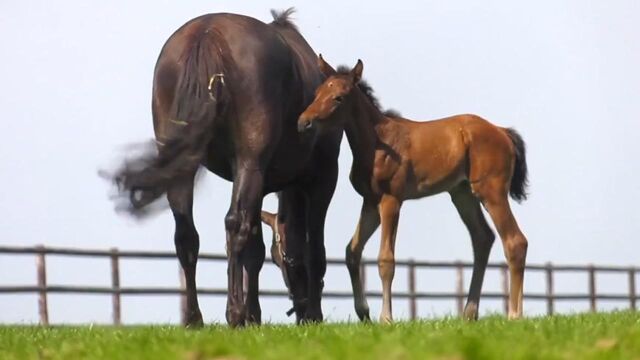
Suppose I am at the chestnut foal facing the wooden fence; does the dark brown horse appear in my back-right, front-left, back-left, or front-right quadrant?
back-left

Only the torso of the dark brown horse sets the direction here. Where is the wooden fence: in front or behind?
in front

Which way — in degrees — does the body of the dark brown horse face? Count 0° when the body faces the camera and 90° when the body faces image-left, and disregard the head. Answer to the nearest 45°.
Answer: approximately 225°

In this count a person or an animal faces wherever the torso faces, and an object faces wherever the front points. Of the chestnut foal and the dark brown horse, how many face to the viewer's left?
1

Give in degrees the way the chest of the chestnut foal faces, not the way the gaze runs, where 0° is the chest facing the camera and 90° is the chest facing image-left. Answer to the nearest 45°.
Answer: approximately 90°

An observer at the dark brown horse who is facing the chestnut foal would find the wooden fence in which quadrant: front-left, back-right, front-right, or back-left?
front-left

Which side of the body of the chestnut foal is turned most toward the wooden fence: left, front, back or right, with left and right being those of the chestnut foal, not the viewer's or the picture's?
right

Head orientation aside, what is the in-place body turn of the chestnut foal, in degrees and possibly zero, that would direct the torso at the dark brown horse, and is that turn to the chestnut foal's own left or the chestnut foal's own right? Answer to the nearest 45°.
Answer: approximately 45° to the chestnut foal's own left
